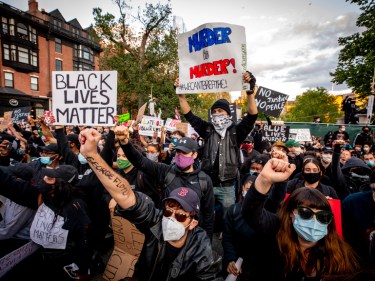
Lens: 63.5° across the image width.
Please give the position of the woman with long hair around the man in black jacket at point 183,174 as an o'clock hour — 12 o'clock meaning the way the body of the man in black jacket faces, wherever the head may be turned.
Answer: The woman with long hair is roughly at 11 o'clock from the man in black jacket.

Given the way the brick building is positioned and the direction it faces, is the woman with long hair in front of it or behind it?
in front

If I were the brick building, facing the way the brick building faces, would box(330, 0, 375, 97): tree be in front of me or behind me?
in front

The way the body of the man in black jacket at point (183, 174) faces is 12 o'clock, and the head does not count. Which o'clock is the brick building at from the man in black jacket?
The brick building is roughly at 5 o'clock from the man in black jacket.

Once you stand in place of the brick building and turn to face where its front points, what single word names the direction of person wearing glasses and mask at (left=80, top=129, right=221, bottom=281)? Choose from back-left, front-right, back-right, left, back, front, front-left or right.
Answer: front-right
